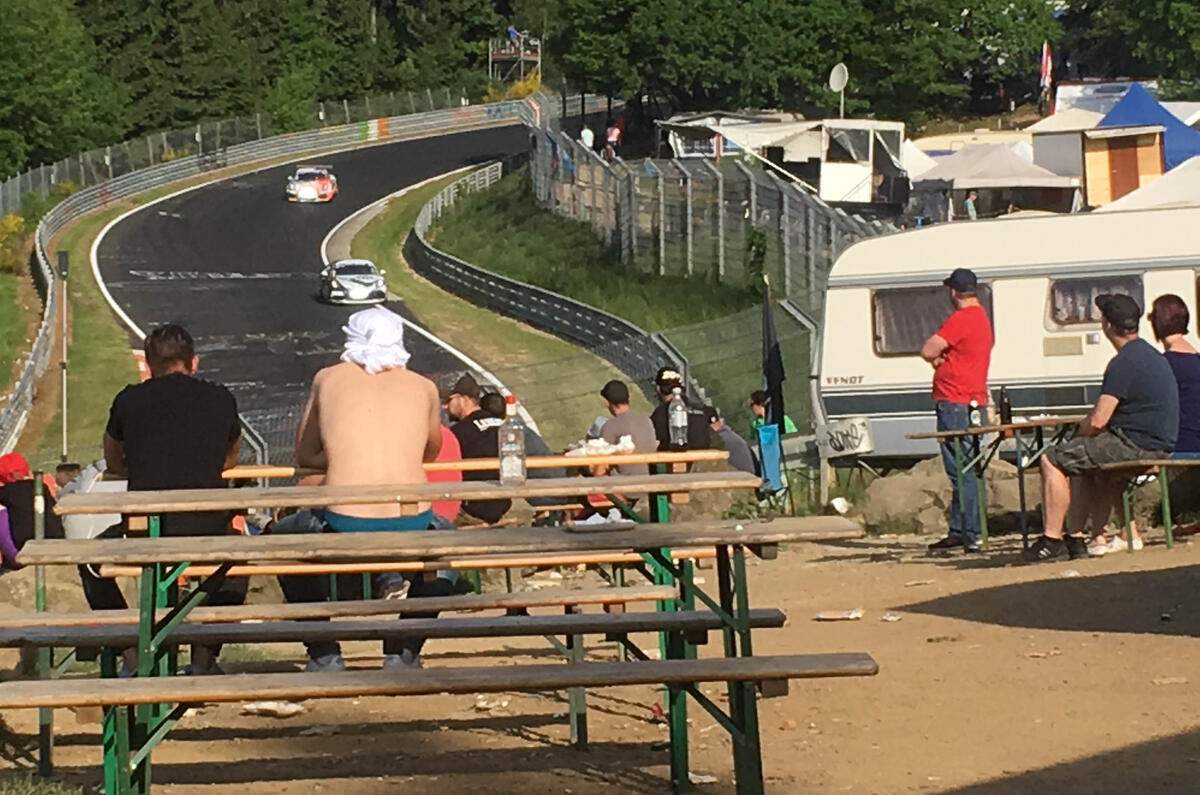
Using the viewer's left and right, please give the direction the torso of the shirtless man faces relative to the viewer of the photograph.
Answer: facing away from the viewer

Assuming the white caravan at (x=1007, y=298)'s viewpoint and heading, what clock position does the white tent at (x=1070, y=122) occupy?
The white tent is roughly at 3 o'clock from the white caravan.

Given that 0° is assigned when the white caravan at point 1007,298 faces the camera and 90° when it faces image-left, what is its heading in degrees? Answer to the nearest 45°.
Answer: approximately 90°

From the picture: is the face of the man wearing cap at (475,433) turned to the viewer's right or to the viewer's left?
to the viewer's left

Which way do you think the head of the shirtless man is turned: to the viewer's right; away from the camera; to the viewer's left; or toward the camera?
away from the camera

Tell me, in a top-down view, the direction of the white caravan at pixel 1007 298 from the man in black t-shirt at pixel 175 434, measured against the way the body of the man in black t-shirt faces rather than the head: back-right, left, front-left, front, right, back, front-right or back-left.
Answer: front-right

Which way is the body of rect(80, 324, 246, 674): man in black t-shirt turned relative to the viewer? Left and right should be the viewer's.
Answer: facing away from the viewer

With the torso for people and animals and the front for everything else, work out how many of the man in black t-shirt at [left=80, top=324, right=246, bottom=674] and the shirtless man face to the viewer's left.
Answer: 0

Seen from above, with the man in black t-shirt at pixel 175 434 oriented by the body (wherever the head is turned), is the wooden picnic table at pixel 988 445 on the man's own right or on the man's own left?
on the man's own right

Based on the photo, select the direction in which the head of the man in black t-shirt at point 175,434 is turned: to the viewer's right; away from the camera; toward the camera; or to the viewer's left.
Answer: away from the camera
